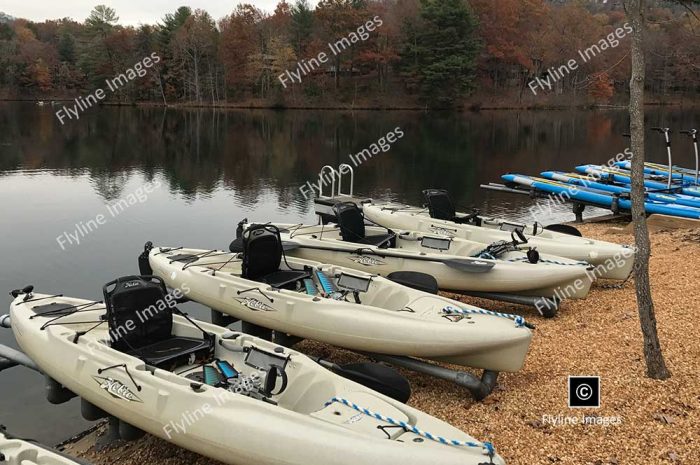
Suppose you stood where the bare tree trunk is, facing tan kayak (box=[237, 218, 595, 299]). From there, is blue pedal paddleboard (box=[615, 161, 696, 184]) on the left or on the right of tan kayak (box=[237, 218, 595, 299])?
right

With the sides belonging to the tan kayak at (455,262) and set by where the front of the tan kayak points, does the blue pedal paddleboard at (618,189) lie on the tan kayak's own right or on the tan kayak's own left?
on the tan kayak's own left

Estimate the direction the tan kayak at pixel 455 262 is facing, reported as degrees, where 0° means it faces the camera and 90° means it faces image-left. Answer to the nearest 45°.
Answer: approximately 315°

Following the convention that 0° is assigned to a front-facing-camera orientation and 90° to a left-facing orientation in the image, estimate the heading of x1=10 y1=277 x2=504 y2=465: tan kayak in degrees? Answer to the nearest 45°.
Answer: approximately 315°

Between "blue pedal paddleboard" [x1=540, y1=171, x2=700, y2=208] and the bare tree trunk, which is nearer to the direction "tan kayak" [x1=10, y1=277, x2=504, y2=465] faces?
the bare tree trunk

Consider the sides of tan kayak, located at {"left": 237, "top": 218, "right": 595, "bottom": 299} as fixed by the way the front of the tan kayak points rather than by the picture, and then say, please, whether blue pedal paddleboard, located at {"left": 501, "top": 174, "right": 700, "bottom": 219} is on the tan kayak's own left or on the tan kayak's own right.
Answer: on the tan kayak's own left

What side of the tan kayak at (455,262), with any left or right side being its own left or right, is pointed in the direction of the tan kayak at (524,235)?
left

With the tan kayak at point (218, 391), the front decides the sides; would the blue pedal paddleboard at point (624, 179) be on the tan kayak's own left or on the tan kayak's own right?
on the tan kayak's own left
